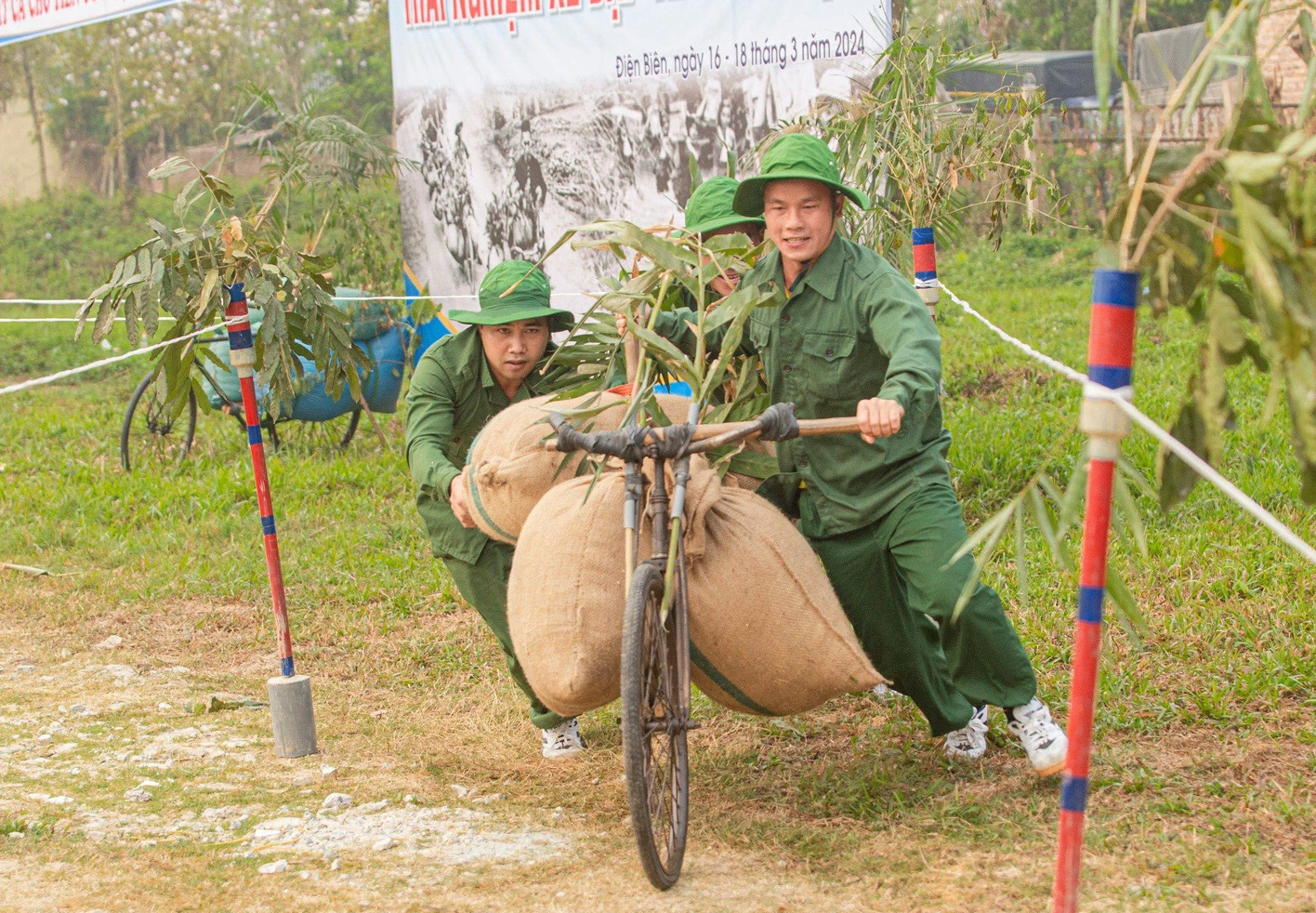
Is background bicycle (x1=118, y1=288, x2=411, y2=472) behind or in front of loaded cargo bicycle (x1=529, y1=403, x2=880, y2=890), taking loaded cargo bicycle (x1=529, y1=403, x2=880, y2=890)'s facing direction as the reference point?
behind

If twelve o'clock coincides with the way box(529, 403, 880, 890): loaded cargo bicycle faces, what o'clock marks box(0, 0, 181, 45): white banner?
The white banner is roughly at 5 o'clock from the loaded cargo bicycle.

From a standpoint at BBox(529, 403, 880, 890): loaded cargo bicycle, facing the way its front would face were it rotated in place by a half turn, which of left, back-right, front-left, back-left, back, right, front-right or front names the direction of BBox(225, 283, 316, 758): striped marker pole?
front-left

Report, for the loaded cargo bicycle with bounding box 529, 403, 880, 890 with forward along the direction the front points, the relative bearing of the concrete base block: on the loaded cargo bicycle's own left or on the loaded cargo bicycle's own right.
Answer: on the loaded cargo bicycle's own right

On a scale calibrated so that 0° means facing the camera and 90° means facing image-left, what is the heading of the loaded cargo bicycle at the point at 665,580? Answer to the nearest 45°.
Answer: approximately 0°

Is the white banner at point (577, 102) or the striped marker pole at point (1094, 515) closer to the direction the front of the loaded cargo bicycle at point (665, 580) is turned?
the striped marker pole

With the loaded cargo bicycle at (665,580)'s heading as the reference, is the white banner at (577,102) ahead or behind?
behind

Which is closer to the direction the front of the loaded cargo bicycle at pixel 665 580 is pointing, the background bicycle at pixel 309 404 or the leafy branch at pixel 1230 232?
the leafy branch

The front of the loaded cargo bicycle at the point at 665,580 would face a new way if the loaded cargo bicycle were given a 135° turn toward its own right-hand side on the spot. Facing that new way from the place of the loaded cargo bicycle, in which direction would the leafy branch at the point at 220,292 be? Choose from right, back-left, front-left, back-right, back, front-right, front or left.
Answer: front
